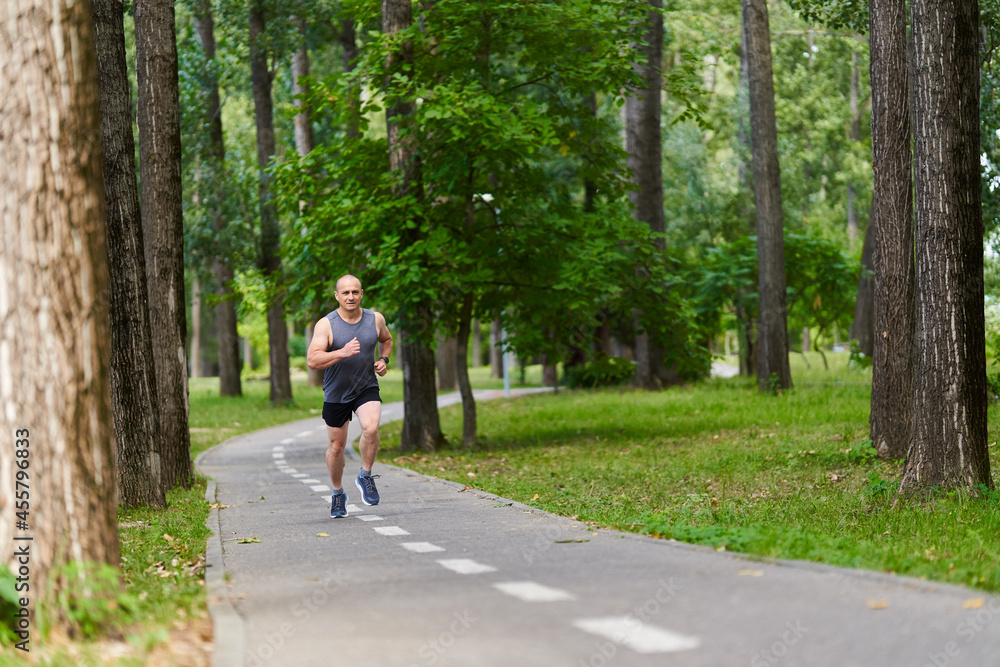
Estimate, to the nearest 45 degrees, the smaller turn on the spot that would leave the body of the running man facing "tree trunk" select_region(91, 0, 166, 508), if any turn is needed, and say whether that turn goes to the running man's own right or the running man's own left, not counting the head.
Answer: approximately 135° to the running man's own right

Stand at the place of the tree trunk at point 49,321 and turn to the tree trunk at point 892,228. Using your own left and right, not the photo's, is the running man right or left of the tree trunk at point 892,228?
left

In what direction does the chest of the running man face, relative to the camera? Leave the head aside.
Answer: toward the camera

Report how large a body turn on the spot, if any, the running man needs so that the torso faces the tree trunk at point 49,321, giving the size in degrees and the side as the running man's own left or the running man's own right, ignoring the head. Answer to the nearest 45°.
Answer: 0° — they already face it

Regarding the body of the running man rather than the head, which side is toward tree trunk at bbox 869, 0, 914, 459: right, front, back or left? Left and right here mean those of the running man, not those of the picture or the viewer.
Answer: left
